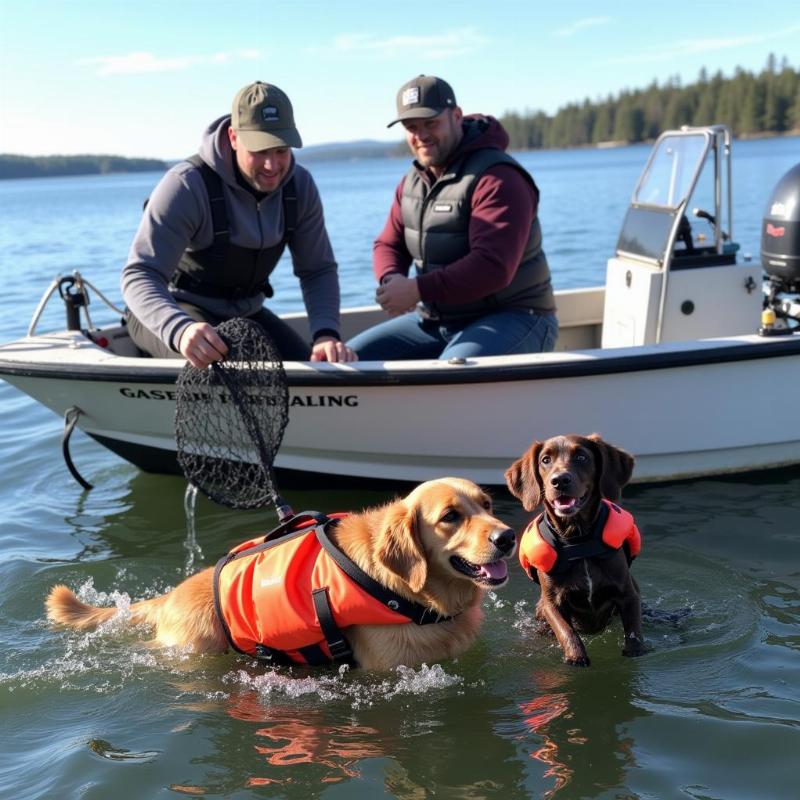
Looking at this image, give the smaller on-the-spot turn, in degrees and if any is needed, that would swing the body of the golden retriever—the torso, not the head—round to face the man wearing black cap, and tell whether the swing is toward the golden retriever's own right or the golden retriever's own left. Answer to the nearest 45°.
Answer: approximately 90° to the golden retriever's own left

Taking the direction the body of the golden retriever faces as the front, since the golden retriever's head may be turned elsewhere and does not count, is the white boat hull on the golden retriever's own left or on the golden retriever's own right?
on the golden retriever's own left

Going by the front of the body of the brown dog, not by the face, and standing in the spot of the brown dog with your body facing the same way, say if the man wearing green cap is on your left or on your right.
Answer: on your right

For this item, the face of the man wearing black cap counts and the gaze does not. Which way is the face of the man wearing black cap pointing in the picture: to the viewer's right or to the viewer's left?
to the viewer's left

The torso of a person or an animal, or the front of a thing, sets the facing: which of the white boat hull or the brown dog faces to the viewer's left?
the white boat hull

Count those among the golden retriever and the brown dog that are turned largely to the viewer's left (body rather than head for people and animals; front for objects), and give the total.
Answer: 0

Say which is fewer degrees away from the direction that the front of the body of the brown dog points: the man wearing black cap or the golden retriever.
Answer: the golden retriever

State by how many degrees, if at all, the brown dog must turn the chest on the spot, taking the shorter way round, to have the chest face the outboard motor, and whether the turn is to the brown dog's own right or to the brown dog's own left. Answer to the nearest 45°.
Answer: approximately 180°

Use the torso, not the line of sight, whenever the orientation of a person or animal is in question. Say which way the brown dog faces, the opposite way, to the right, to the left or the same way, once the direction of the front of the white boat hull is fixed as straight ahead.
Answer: to the left

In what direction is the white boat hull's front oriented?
to the viewer's left

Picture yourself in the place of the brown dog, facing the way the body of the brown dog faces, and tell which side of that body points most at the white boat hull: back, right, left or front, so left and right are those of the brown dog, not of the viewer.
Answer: back

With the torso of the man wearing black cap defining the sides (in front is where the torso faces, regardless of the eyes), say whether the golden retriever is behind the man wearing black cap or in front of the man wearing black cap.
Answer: in front

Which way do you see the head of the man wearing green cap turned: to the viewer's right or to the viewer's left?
to the viewer's right

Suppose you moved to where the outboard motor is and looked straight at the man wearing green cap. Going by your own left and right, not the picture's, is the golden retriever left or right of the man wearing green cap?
left

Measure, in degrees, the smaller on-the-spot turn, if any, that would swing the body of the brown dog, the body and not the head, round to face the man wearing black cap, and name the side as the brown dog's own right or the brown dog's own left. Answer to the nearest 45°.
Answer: approximately 180°

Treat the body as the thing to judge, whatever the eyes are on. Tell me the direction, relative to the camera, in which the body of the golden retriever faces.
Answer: to the viewer's right
